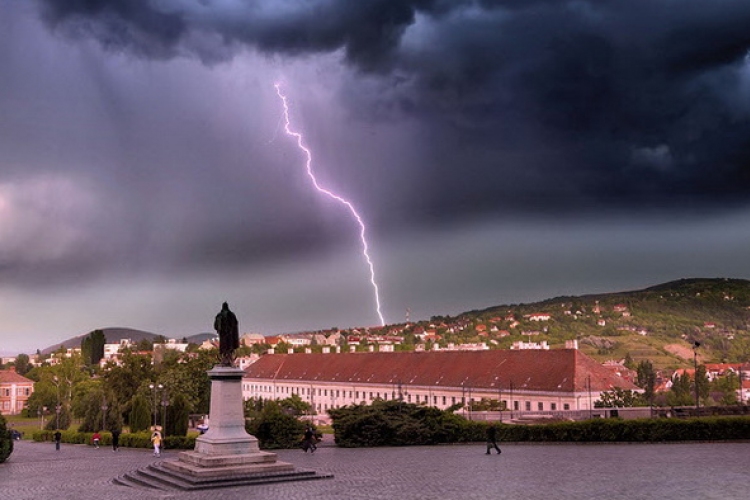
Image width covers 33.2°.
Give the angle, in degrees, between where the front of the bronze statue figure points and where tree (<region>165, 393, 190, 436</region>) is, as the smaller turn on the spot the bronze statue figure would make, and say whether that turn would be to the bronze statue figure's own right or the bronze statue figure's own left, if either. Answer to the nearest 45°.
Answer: approximately 135° to the bronze statue figure's own right

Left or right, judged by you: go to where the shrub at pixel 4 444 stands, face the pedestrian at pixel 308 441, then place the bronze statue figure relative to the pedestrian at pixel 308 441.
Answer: right

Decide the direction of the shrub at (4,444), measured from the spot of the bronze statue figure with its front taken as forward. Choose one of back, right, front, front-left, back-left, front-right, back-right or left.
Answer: right

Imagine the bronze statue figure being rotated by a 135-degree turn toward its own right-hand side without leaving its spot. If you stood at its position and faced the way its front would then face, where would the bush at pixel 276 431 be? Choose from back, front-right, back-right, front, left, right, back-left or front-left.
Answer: left

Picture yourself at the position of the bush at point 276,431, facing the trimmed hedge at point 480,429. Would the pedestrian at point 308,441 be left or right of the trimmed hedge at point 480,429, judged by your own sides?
right
